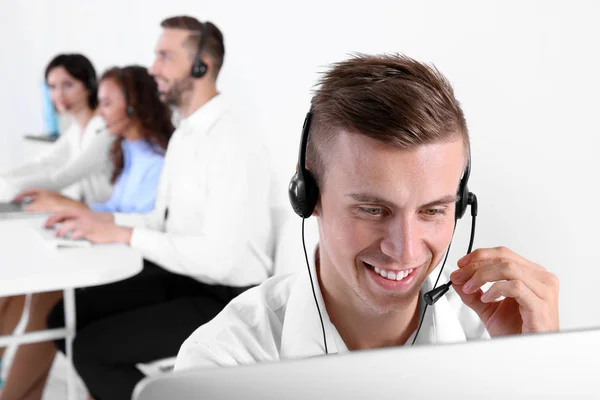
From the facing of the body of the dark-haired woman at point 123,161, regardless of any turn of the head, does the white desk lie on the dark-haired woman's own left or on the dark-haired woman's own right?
on the dark-haired woman's own left

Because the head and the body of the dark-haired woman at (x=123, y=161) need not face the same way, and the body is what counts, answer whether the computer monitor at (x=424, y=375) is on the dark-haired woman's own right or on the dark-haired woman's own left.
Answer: on the dark-haired woman's own left

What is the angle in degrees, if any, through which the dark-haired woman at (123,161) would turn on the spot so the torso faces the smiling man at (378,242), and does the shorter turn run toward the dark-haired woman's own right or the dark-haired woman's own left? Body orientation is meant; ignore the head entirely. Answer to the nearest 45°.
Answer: approximately 90° to the dark-haired woman's own left

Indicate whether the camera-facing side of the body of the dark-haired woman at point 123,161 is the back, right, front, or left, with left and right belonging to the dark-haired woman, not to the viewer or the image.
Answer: left
